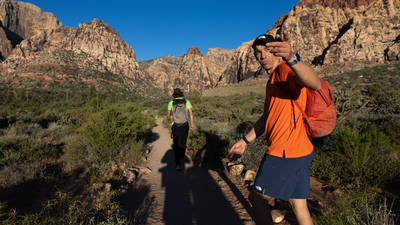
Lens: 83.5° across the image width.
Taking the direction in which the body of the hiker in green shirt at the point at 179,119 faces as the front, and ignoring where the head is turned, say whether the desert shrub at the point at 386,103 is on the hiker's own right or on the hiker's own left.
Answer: on the hiker's own right

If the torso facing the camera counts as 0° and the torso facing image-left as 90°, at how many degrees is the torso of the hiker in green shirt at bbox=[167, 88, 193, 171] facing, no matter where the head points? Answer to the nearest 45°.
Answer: approximately 180°

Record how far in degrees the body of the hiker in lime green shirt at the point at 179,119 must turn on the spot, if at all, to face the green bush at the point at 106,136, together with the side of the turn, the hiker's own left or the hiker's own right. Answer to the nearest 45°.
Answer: approximately 90° to the hiker's own left

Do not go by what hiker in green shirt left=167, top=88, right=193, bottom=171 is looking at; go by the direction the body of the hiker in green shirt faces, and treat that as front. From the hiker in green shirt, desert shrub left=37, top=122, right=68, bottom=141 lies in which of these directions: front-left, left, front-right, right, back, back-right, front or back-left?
front-left

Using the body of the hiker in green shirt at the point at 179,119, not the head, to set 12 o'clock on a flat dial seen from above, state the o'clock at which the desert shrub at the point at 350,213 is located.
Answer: The desert shrub is roughly at 5 o'clock from the hiker in green shirt.

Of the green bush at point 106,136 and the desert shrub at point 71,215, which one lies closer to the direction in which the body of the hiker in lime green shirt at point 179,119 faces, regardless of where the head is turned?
the green bush

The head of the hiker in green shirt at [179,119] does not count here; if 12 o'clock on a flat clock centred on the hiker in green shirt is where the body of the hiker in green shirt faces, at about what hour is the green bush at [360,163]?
The green bush is roughly at 4 o'clock from the hiker in green shirt.

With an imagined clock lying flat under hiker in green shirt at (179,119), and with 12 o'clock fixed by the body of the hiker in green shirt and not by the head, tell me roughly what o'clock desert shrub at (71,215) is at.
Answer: The desert shrub is roughly at 7 o'clock from the hiker in green shirt.

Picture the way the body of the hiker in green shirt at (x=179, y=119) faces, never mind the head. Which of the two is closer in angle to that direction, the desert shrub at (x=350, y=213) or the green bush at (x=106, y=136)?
the green bush

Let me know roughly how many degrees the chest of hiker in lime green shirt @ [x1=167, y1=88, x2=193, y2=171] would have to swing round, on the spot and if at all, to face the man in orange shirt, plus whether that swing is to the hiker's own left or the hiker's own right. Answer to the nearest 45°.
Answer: approximately 180°

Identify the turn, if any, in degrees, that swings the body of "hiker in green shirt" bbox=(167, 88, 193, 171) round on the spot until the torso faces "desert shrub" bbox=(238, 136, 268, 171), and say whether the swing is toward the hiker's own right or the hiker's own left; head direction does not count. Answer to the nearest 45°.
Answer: approximately 90° to the hiker's own right

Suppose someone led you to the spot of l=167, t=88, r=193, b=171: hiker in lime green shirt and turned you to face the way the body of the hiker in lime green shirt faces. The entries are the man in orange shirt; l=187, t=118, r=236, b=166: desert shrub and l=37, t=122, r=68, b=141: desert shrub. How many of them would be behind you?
1
